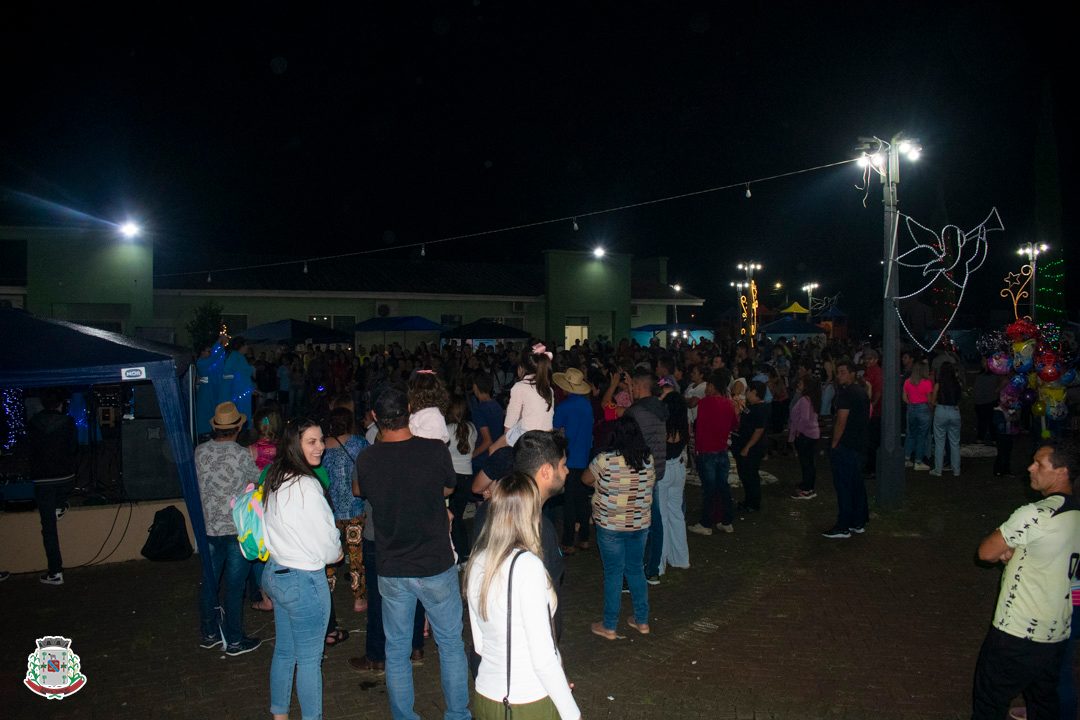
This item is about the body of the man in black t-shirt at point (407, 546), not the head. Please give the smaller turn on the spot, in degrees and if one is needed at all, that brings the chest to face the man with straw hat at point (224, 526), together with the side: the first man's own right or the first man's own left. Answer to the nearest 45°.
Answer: approximately 45° to the first man's own left

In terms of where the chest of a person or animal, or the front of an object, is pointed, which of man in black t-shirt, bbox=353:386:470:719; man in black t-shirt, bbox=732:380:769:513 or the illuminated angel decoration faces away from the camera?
man in black t-shirt, bbox=353:386:470:719

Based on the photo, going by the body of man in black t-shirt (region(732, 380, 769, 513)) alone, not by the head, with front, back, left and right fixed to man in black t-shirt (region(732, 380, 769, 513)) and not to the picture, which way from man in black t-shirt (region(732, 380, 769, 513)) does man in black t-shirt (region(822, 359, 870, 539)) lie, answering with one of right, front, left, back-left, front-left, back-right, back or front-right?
back-left

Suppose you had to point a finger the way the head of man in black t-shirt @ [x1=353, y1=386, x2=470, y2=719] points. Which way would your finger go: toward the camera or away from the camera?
away from the camera

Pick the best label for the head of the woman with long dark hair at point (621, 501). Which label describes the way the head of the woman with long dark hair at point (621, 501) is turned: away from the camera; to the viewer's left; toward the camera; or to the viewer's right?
away from the camera

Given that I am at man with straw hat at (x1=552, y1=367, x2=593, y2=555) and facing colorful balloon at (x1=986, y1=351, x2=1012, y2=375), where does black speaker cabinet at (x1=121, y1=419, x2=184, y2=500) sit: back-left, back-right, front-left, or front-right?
back-left

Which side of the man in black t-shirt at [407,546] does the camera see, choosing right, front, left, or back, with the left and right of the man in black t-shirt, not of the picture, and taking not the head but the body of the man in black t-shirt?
back

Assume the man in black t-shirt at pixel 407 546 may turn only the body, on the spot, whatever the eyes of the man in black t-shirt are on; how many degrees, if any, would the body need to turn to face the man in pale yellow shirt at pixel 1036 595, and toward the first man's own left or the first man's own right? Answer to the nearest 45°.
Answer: approximately 90° to the first man's own right
